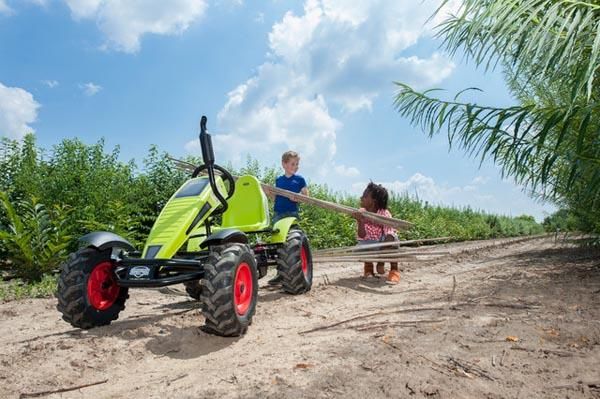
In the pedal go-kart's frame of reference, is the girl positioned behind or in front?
behind

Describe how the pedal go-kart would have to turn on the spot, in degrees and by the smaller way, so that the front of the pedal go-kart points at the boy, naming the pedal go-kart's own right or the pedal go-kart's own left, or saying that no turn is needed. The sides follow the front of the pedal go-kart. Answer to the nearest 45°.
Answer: approximately 180°

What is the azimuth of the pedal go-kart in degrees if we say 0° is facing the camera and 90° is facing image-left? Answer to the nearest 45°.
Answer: approximately 45°

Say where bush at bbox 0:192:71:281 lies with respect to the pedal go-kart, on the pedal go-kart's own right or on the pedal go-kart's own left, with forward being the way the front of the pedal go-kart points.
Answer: on the pedal go-kart's own right

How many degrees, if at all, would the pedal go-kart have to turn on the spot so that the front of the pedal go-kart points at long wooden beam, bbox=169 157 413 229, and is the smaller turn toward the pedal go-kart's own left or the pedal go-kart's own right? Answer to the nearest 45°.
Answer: approximately 180°
